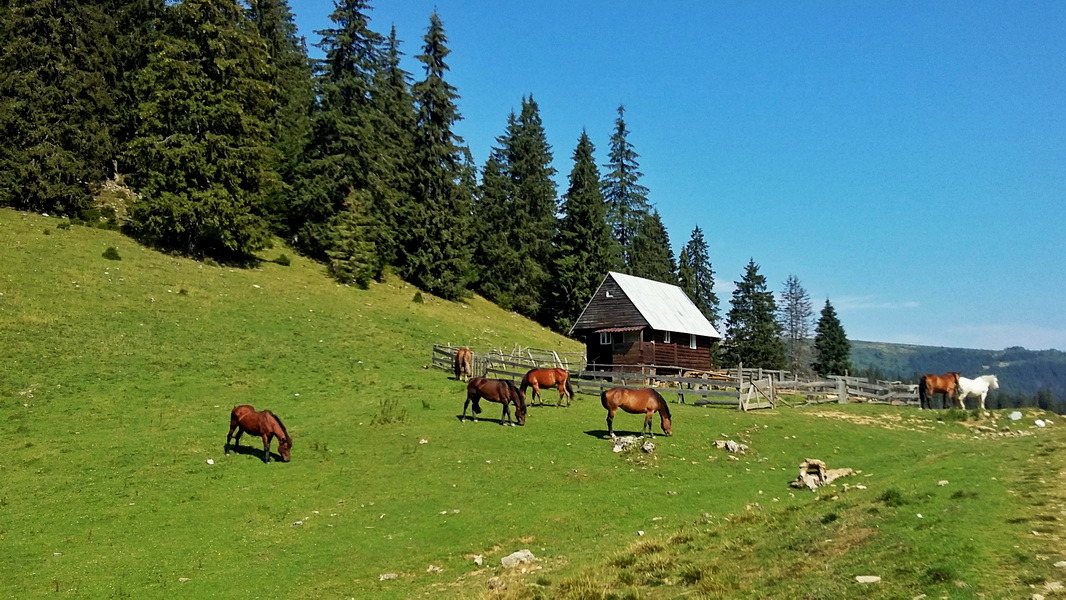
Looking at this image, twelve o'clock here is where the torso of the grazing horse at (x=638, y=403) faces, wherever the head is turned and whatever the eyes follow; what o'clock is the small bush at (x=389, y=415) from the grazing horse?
The small bush is roughly at 6 o'clock from the grazing horse.

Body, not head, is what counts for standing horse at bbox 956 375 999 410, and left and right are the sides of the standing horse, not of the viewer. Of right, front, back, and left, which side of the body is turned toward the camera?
right

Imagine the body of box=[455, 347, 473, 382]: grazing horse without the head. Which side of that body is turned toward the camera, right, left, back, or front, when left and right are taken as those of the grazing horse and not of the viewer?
back

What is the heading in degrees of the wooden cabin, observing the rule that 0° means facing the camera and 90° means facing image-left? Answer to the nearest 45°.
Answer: approximately 45°

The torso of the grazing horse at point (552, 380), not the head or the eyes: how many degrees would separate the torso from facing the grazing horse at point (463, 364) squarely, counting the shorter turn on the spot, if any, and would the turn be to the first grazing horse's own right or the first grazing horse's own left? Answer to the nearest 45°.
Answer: approximately 45° to the first grazing horse's own right

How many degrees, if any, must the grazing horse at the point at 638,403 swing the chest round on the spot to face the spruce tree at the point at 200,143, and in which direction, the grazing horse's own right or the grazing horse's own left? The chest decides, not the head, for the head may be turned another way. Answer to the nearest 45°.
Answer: approximately 135° to the grazing horse's own left

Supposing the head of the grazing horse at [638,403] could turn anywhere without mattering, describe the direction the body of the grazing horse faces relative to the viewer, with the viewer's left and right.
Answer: facing to the right of the viewer

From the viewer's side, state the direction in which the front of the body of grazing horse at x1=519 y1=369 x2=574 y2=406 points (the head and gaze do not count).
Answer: to the viewer's left

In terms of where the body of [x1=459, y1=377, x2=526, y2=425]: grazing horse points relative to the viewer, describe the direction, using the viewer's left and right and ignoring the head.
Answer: facing to the right of the viewer
